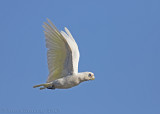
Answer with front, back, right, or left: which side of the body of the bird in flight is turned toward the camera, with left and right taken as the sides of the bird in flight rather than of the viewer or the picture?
right
